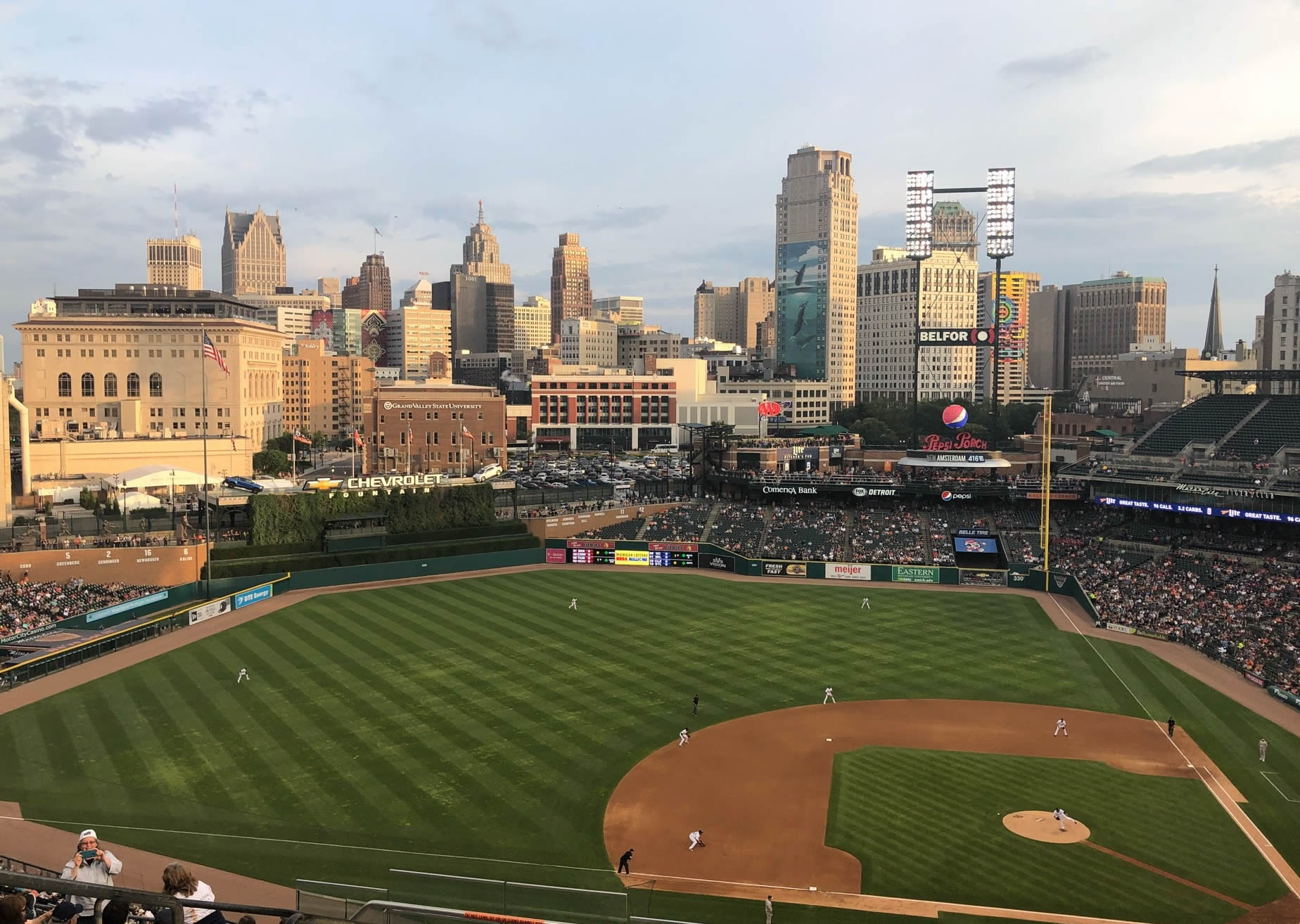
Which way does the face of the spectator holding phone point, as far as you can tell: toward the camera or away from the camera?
toward the camera

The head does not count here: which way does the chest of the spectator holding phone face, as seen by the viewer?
toward the camera
